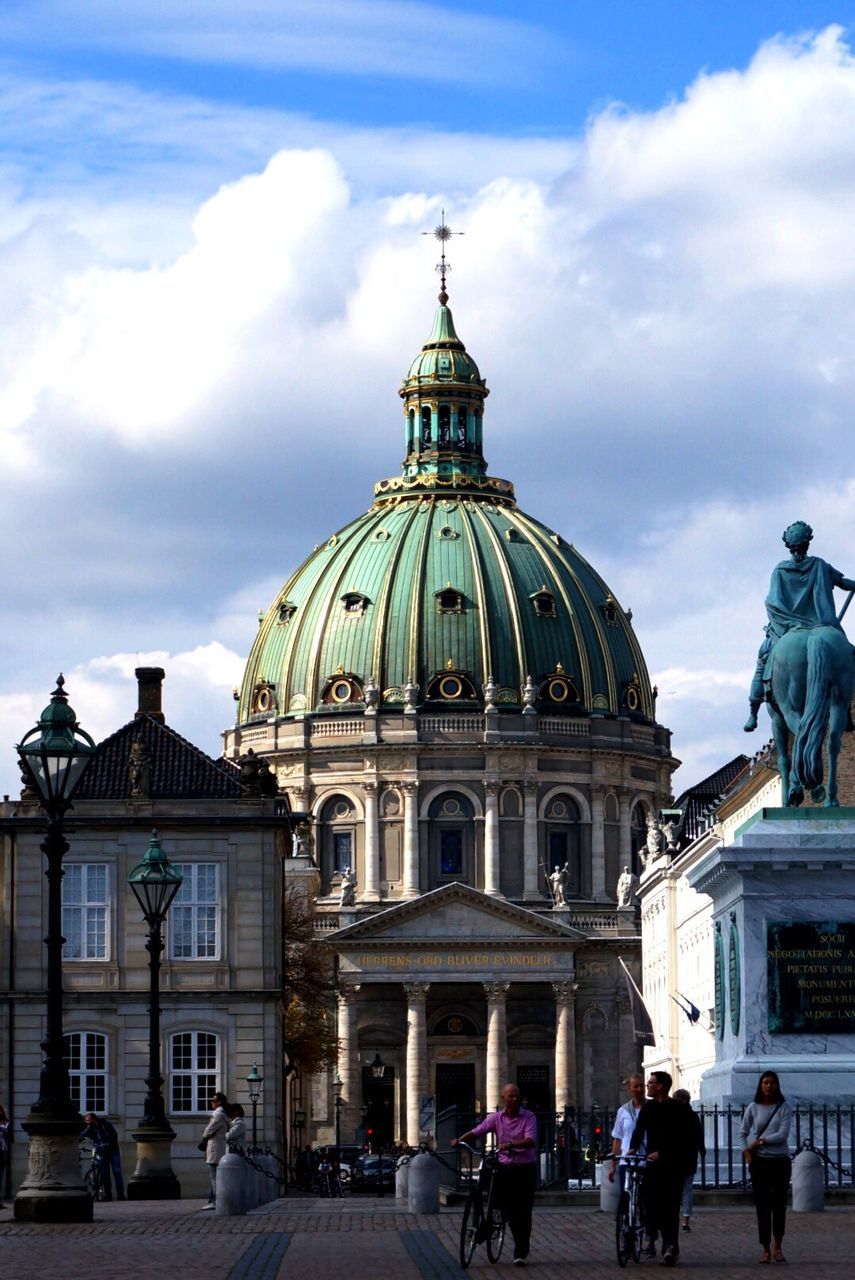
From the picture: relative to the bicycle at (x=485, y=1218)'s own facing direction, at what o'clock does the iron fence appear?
The iron fence is roughly at 5 o'clock from the bicycle.

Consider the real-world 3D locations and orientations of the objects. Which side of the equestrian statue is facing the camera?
back

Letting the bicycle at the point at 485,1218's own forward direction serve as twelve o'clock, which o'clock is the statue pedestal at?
The statue pedestal is roughly at 6 o'clock from the bicycle.

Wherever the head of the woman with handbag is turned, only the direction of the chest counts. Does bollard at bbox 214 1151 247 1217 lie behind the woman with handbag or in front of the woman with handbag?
behind

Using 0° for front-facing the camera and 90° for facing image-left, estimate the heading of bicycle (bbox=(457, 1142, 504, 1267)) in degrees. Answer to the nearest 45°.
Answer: approximately 45°

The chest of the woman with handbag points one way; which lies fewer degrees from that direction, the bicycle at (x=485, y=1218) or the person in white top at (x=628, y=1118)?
the bicycle

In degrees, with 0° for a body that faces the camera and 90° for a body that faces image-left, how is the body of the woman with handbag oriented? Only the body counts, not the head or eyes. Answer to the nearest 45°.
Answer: approximately 0°

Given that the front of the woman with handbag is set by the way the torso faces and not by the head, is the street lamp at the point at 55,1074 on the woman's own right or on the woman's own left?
on the woman's own right

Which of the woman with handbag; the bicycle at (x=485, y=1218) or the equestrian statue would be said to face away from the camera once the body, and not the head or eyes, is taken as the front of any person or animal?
the equestrian statue

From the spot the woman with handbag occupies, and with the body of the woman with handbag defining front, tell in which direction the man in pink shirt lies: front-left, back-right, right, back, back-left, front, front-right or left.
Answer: right
